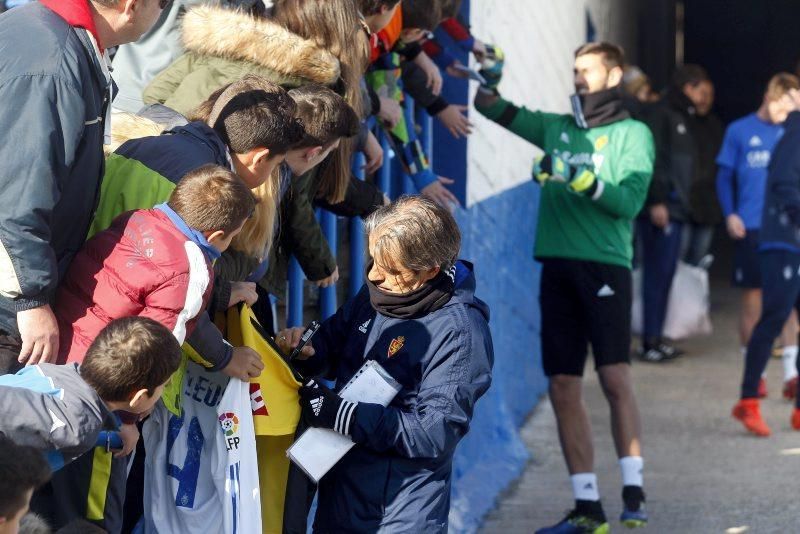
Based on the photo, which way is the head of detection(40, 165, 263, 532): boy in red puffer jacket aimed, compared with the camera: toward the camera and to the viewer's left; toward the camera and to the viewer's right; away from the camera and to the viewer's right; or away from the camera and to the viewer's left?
away from the camera and to the viewer's right

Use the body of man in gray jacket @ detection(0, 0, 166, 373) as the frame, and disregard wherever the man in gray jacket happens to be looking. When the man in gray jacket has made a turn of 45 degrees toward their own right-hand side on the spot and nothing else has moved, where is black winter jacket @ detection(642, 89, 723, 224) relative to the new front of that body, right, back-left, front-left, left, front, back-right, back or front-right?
left

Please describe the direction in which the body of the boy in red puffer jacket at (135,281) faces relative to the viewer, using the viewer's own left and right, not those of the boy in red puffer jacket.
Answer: facing away from the viewer and to the right of the viewer

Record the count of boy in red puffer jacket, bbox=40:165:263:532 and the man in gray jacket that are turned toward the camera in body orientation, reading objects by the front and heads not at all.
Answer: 0

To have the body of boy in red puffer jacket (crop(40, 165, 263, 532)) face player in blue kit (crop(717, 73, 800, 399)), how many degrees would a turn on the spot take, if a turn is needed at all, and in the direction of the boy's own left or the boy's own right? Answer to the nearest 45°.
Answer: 0° — they already face them

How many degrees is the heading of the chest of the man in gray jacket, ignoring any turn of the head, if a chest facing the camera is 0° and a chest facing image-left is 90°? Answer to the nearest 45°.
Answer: approximately 270°

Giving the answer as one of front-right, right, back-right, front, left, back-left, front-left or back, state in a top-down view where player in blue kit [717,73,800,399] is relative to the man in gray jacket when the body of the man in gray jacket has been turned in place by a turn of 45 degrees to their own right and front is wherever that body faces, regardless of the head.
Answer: left

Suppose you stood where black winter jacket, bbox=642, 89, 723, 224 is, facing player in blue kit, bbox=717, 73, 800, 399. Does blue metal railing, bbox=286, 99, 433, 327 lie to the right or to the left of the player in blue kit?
right
